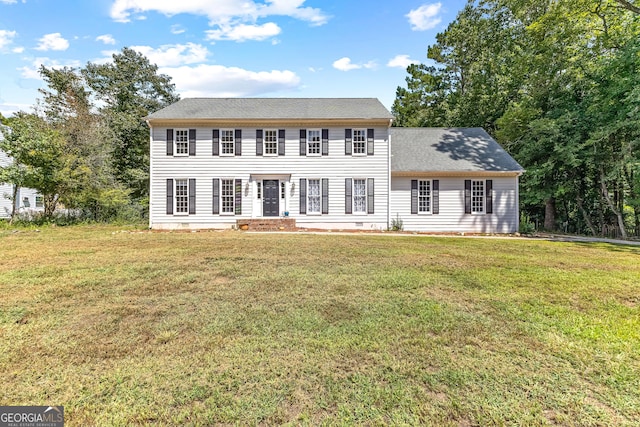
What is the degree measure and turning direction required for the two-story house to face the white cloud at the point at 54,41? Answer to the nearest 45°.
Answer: approximately 90° to its right

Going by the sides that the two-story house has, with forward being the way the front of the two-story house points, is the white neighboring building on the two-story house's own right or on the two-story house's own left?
on the two-story house's own right

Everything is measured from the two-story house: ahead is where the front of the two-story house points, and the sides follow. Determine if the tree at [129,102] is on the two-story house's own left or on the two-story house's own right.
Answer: on the two-story house's own right

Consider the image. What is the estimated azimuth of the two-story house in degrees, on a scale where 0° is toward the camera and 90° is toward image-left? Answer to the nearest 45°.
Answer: approximately 0°

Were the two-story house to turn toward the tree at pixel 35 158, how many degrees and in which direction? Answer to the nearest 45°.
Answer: approximately 90° to its right
